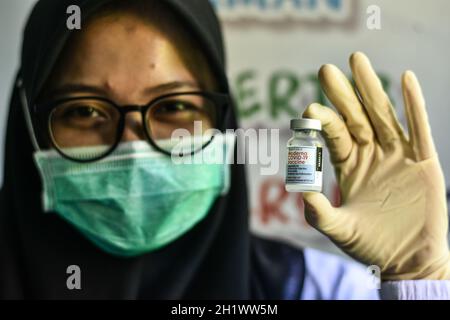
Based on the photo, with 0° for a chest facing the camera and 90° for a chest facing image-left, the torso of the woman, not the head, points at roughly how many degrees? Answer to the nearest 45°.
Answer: approximately 0°
